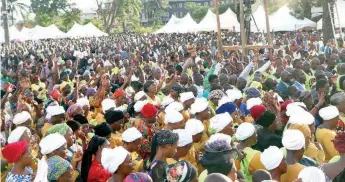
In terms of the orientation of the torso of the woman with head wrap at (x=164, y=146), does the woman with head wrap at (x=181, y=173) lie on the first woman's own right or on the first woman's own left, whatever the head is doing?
on the first woman's own right

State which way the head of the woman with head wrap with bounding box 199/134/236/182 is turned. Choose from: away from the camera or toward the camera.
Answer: away from the camera

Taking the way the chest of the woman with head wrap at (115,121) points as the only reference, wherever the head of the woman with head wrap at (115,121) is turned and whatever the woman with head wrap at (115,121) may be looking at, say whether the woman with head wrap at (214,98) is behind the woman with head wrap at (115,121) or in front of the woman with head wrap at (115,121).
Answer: in front

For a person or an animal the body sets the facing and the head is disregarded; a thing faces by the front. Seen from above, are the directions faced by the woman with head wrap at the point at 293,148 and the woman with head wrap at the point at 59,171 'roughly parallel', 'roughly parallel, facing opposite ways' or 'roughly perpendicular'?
roughly parallel

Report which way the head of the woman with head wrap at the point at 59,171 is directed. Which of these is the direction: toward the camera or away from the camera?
away from the camera

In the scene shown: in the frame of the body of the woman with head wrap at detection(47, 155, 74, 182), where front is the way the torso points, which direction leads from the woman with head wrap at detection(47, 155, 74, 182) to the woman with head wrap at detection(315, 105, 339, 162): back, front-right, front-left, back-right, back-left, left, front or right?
front
